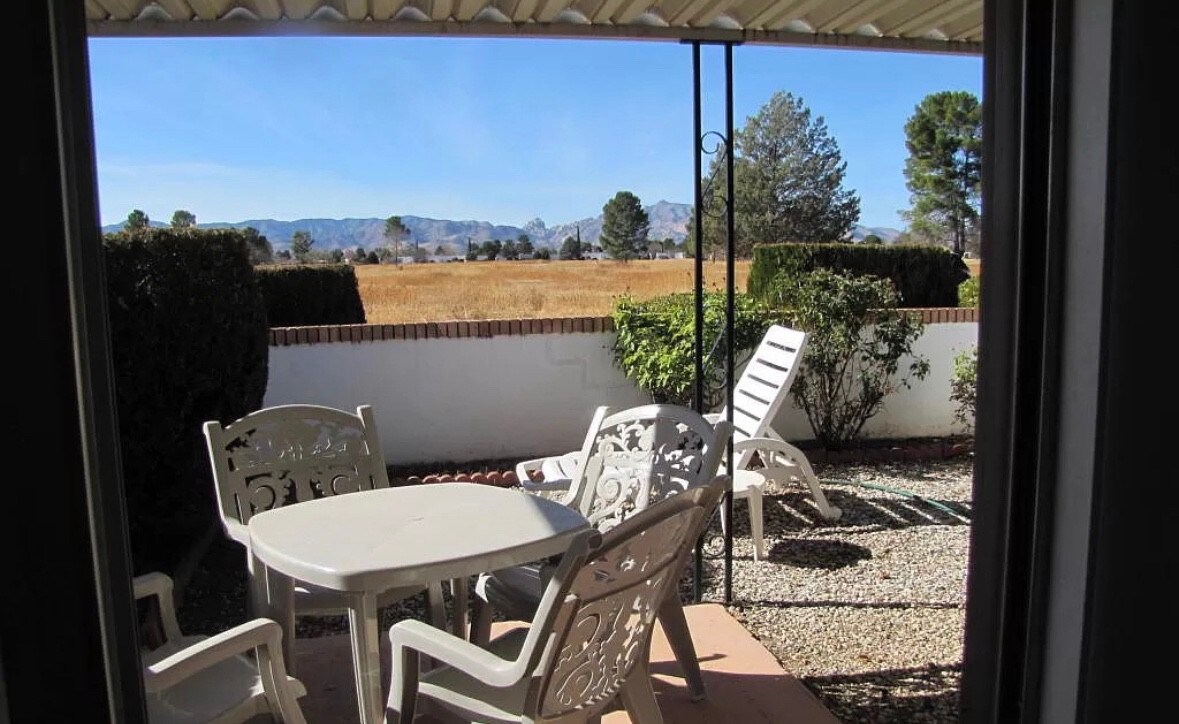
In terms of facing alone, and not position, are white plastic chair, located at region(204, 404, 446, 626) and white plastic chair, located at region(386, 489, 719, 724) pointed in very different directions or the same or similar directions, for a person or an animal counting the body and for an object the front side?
very different directions

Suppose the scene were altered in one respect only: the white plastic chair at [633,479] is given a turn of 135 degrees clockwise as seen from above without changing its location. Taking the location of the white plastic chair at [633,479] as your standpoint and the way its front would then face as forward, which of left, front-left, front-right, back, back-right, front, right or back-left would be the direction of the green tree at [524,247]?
front

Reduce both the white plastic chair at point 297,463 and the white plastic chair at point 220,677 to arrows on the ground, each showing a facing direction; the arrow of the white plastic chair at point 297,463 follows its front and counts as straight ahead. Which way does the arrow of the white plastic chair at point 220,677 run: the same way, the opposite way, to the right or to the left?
to the left

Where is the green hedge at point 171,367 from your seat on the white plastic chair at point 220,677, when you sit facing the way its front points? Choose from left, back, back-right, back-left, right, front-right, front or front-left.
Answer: front-left

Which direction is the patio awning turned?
away from the camera

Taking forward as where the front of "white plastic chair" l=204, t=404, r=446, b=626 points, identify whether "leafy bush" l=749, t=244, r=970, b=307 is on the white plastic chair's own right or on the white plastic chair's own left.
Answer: on the white plastic chair's own left

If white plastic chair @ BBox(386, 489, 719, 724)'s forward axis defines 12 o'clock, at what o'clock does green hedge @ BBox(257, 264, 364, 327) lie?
The green hedge is roughly at 1 o'clock from the white plastic chair.

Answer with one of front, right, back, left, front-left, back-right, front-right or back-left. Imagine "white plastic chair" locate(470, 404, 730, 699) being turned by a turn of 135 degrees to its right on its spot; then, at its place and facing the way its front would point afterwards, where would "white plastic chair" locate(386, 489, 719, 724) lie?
back

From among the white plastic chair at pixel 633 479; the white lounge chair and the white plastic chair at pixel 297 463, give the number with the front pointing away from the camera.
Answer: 0

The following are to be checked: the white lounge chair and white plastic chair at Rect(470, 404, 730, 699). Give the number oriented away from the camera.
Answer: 0
